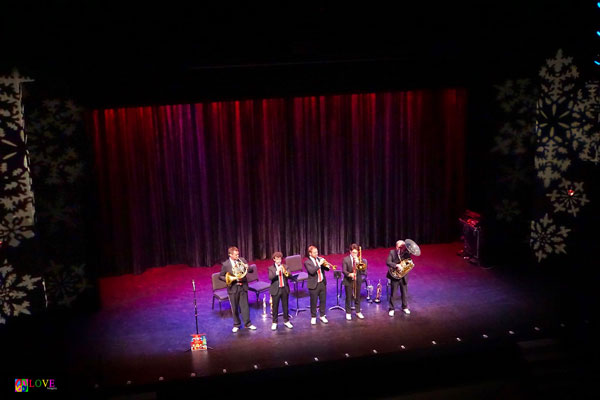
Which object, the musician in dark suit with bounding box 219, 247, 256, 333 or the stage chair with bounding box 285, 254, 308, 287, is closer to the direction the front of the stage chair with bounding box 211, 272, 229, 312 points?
the musician in dark suit

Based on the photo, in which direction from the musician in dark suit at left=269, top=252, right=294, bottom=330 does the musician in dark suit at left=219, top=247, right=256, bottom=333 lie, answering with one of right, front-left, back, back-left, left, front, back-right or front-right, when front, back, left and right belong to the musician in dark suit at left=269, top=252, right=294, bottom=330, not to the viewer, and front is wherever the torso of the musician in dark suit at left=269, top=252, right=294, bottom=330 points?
right

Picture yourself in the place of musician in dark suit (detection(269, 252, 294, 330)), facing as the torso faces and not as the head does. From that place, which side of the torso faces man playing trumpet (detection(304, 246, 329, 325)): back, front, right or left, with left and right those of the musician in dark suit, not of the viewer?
left

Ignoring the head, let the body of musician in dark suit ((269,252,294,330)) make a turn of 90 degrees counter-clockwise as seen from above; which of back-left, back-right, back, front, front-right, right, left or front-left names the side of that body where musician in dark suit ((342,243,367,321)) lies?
front

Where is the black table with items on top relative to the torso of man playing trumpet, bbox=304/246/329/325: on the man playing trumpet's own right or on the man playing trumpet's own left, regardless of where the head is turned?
on the man playing trumpet's own left
